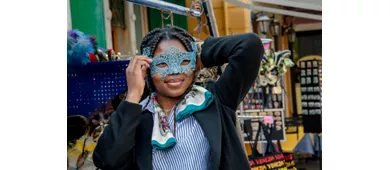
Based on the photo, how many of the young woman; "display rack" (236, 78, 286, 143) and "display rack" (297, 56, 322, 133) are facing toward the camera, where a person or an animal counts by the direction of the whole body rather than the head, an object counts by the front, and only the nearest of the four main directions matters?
3

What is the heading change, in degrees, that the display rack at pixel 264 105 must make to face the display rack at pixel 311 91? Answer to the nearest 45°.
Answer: approximately 135° to its left

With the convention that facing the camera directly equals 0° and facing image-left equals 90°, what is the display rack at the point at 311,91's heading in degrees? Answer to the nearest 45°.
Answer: approximately 0°

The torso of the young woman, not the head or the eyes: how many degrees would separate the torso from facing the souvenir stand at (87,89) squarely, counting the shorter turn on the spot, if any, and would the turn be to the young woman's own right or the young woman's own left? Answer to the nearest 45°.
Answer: approximately 135° to the young woman's own right

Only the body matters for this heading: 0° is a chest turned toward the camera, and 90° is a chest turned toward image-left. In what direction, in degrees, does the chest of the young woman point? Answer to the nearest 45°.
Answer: approximately 0°

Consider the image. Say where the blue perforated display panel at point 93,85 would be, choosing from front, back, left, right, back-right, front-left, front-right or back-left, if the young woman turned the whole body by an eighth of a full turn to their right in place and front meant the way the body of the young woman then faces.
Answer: right

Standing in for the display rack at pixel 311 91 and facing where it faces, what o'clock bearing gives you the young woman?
The young woman is roughly at 12 o'clock from the display rack.

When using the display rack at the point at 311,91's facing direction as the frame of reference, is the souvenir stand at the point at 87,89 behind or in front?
in front
